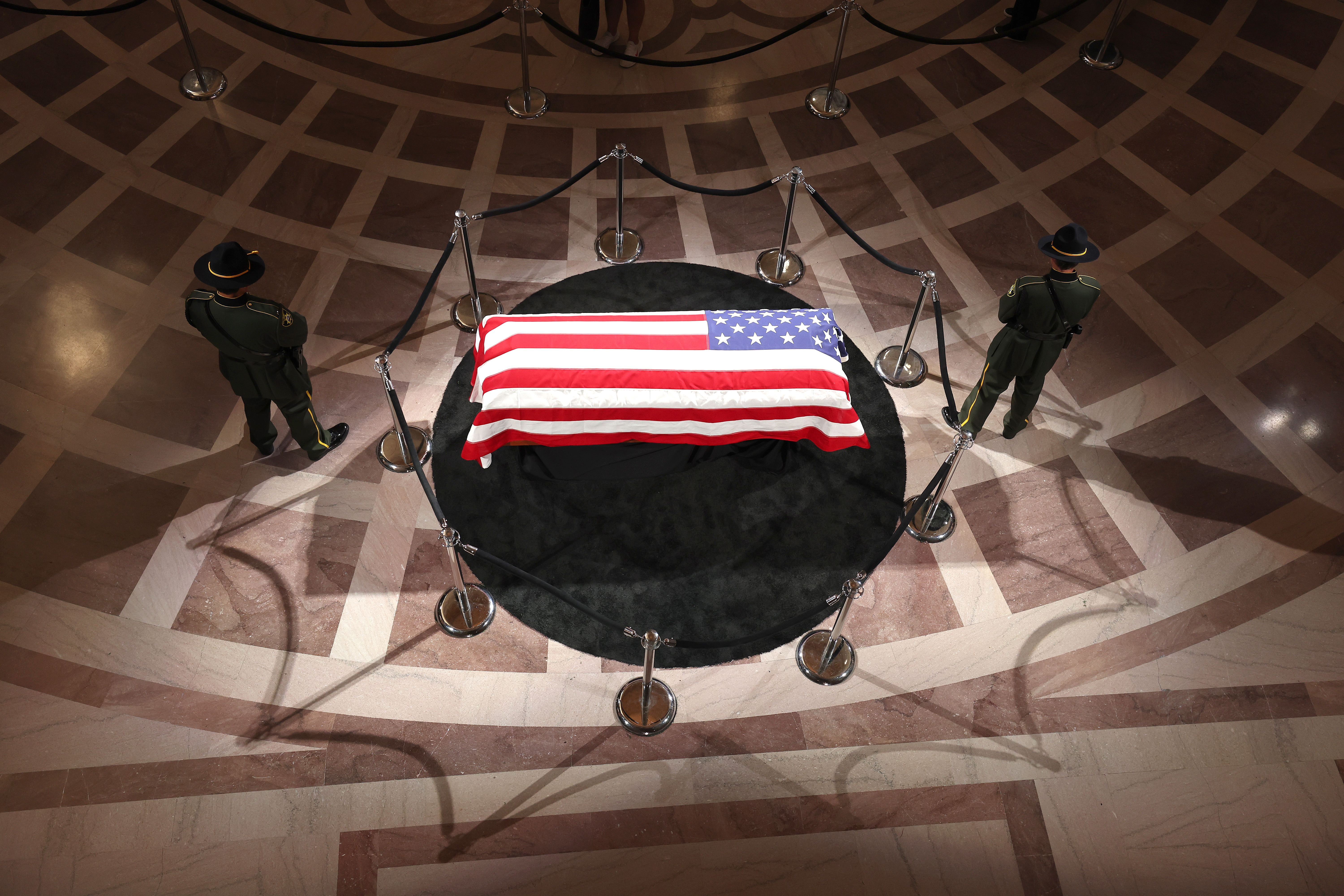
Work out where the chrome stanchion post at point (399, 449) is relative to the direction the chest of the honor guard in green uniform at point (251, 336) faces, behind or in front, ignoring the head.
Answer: in front

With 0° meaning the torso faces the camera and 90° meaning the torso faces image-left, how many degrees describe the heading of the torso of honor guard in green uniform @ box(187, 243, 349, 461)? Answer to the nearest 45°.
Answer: approximately 225°

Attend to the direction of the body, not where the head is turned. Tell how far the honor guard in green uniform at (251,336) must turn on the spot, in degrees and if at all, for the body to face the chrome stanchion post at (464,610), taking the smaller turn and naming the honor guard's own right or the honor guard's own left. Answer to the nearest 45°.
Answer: approximately 135° to the honor guard's own right

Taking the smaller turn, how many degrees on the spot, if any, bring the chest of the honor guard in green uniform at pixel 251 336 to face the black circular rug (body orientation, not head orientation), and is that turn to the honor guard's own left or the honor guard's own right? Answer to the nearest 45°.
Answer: approximately 45° to the honor guard's own right

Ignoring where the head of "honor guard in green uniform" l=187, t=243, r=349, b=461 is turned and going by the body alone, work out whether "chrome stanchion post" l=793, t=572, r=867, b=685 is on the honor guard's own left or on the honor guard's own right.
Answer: on the honor guard's own right
